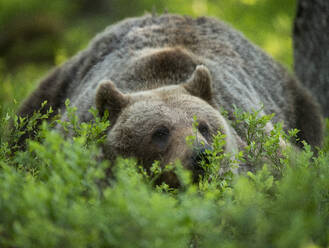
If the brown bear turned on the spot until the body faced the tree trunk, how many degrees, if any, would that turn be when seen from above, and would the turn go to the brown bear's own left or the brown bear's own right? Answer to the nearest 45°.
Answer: approximately 135° to the brown bear's own left

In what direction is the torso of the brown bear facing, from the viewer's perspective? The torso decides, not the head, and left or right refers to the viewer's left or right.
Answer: facing the viewer
